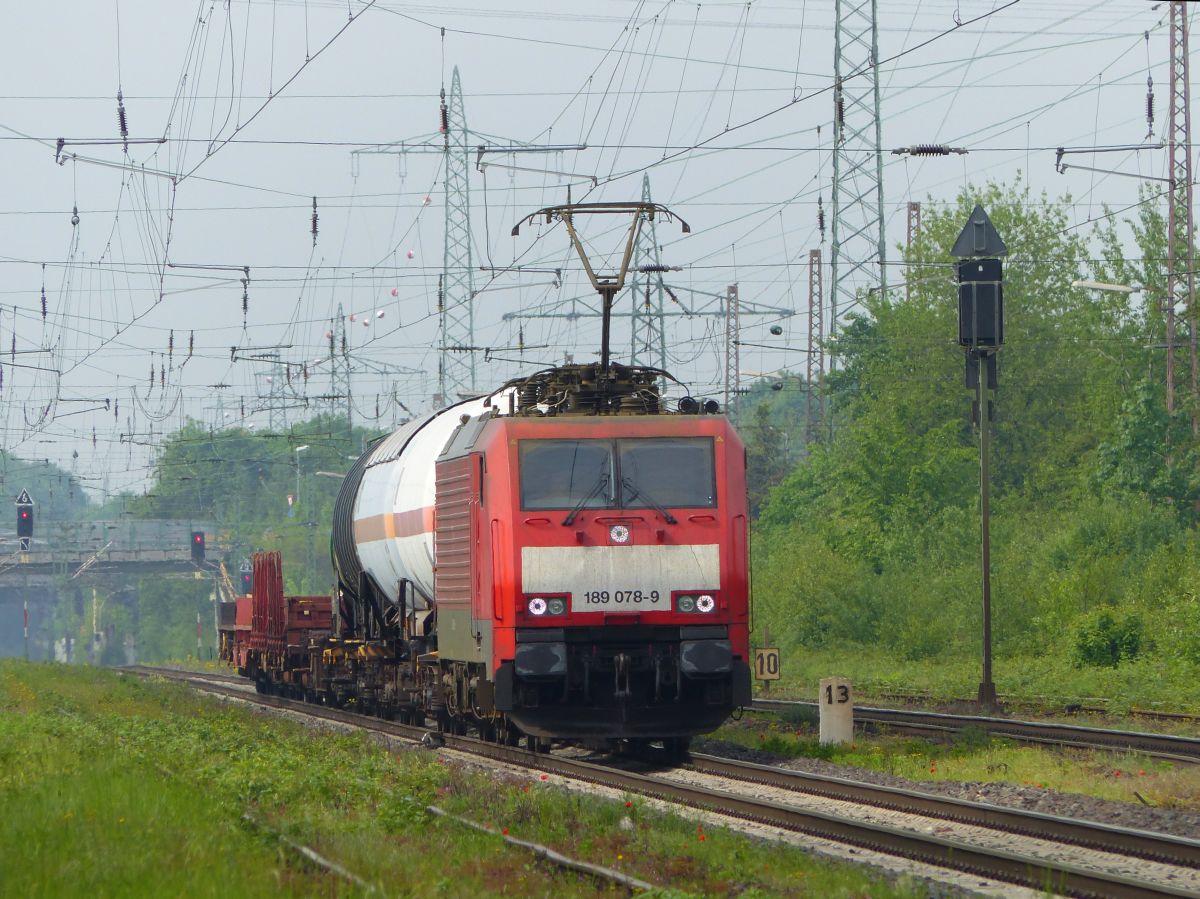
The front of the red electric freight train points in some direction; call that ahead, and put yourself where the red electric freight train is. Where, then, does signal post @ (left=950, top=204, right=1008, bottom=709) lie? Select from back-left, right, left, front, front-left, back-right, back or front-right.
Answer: back-left

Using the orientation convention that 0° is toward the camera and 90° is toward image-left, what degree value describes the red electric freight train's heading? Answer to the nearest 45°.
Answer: approximately 0°

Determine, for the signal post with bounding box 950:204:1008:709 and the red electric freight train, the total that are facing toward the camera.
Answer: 1

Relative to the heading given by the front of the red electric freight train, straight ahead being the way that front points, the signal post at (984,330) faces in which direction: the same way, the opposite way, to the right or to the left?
the opposite way

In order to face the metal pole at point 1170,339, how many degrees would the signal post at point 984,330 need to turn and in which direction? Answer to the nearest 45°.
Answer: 0° — it already faces it

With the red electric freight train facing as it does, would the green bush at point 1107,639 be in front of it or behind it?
behind

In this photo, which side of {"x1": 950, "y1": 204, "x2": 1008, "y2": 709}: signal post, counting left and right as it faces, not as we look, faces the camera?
back
